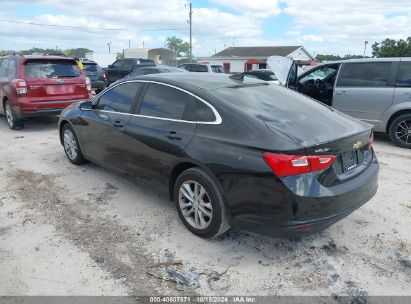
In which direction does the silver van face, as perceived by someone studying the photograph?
facing to the left of the viewer

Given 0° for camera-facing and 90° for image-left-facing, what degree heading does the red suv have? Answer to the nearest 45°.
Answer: approximately 135°

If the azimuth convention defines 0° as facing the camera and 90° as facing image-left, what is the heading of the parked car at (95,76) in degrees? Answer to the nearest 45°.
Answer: approximately 135°

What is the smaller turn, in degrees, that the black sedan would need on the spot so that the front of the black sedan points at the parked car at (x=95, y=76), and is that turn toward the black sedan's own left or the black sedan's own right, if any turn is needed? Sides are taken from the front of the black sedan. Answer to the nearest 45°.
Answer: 0° — it already faces it

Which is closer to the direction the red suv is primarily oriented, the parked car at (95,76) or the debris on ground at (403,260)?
the parked car

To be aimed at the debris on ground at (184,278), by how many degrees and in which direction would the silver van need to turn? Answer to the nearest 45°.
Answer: approximately 90° to its left

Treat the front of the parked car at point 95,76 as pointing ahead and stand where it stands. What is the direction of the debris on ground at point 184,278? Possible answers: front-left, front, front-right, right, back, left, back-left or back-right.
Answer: back-left

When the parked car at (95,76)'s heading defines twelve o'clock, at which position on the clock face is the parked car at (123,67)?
the parked car at (123,67) is roughly at 2 o'clock from the parked car at (95,76).

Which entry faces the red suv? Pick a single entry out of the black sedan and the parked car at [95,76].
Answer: the black sedan
